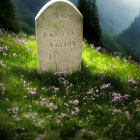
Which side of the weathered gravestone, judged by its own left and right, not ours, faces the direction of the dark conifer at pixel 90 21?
back

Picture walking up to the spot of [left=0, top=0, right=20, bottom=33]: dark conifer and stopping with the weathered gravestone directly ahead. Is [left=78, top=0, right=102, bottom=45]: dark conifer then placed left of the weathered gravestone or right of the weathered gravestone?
left

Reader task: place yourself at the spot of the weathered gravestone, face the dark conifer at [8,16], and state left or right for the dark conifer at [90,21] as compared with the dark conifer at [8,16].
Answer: right

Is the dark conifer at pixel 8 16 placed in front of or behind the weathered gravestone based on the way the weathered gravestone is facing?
behind

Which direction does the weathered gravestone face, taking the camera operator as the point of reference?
facing the viewer
